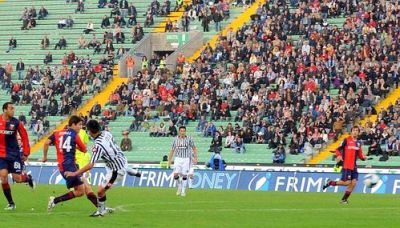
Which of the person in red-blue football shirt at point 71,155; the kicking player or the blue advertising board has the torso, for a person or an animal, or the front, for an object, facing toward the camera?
the blue advertising board

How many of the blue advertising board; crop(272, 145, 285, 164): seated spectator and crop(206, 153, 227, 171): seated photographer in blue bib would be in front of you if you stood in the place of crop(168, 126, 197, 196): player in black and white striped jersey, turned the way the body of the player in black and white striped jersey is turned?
0

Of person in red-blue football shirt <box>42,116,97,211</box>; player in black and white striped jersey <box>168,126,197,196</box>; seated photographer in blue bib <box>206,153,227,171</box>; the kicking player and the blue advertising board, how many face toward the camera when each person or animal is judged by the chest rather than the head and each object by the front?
3

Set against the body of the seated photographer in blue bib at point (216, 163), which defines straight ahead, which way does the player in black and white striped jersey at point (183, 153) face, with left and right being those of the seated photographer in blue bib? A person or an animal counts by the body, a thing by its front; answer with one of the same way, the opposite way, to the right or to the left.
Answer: the same way

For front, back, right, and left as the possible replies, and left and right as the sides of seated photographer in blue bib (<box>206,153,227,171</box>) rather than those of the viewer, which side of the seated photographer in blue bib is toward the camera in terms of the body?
front

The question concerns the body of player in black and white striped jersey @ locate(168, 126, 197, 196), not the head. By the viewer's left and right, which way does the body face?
facing the viewer

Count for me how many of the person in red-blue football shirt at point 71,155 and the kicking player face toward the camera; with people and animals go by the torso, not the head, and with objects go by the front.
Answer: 0

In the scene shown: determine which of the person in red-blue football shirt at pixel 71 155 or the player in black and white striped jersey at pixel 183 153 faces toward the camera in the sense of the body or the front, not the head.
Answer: the player in black and white striped jersey

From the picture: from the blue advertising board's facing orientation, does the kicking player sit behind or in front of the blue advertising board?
in front

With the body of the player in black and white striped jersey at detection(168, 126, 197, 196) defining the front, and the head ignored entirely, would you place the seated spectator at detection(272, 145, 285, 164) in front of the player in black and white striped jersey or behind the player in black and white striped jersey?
behind

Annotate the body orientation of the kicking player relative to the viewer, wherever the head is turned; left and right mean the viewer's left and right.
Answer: facing away from the viewer and to the left of the viewer

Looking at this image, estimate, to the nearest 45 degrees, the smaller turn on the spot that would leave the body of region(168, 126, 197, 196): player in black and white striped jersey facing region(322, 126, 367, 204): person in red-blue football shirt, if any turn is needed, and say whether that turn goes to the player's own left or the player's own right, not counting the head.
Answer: approximately 45° to the player's own left

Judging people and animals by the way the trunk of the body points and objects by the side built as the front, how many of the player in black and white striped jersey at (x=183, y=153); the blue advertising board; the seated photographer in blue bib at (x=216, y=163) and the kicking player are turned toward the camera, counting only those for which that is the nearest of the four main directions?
3

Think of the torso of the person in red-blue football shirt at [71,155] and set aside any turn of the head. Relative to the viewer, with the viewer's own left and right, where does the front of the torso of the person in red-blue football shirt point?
facing away from the viewer and to the right of the viewer

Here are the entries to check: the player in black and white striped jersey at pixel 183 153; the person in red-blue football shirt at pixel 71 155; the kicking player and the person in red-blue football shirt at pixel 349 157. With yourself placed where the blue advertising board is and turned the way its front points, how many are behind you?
0

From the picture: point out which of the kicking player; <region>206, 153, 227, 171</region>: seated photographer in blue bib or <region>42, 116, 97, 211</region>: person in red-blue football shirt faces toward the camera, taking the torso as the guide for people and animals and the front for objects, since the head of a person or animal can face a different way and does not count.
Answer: the seated photographer in blue bib

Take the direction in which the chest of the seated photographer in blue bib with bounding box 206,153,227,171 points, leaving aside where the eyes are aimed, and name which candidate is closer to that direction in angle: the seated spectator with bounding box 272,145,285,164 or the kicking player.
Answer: the kicking player

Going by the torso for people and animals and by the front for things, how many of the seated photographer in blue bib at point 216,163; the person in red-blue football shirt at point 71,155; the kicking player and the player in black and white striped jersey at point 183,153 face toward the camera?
2

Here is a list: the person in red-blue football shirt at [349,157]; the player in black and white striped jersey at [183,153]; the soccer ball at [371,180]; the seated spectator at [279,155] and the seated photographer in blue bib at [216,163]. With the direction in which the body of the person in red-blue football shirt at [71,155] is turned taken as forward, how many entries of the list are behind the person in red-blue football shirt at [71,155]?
0
